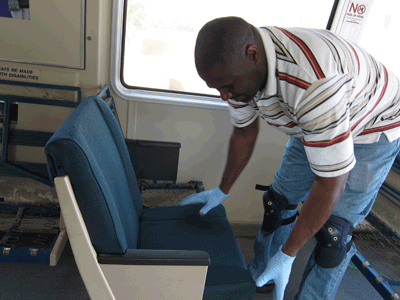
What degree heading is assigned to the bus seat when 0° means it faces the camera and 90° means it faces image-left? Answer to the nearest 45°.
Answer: approximately 270°
